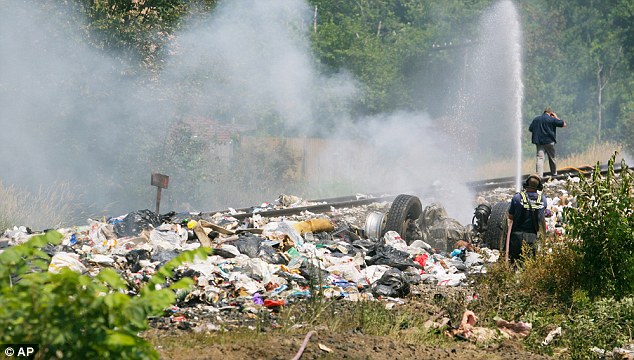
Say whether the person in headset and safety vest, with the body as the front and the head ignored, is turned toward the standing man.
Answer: yes

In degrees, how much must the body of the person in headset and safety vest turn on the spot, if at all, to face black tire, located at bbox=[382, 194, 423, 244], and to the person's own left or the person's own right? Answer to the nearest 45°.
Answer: approximately 45° to the person's own left

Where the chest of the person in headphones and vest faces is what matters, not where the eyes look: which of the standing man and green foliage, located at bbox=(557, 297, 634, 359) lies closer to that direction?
the standing man

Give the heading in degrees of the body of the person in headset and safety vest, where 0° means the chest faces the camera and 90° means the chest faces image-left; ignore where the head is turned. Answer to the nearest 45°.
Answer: approximately 180°

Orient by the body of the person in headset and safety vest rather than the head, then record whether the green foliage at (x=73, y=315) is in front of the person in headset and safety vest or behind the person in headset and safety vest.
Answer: behind

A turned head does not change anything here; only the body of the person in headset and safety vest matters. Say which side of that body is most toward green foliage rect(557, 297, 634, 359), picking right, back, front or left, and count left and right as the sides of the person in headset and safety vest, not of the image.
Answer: back

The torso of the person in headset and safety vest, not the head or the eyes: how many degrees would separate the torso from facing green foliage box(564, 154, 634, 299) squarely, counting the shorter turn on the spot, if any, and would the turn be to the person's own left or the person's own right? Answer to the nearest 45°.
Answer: approximately 135° to the person's own right

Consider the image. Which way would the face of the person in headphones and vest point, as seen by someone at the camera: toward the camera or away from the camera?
away from the camera
